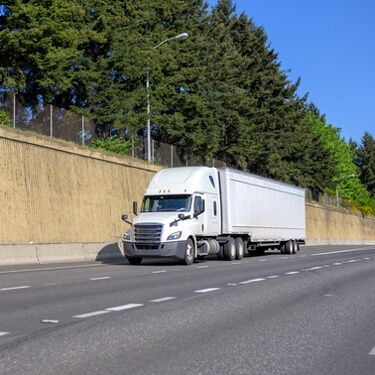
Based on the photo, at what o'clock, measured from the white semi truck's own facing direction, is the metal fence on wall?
The metal fence on wall is roughly at 3 o'clock from the white semi truck.

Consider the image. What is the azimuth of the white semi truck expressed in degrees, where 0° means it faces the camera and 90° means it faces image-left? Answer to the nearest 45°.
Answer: approximately 45°
